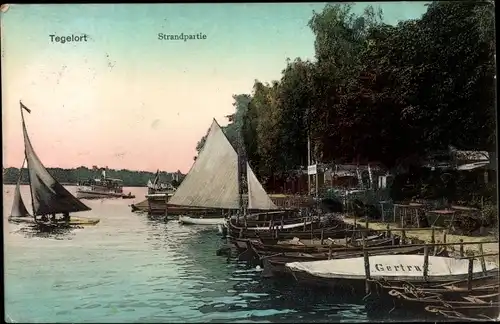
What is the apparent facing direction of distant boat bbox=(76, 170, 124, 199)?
to the viewer's left

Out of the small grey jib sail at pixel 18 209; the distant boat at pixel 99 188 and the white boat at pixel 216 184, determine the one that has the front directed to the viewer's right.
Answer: the white boat

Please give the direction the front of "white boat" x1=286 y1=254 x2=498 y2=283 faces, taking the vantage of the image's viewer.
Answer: facing to the left of the viewer

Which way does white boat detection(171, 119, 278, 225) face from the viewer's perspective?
to the viewer's right

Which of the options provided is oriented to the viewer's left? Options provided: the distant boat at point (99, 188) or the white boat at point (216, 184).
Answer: the distant boat

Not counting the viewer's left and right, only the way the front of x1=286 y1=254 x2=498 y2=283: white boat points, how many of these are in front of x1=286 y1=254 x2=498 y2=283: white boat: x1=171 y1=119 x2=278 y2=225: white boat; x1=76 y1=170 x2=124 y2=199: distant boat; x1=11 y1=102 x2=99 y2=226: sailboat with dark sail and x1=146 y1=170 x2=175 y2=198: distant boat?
4
